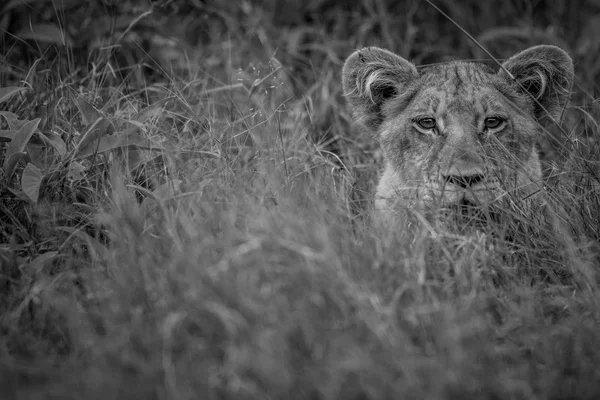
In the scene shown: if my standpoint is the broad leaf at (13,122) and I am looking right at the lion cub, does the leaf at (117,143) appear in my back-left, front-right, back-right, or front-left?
front-right

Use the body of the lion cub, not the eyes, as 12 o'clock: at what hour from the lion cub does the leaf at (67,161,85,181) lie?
The leaf is roughly at 2 o'clock from the lion cub.

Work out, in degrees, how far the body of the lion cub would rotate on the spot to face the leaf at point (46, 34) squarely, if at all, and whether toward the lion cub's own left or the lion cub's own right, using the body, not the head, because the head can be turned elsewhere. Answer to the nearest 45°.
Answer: approximately 90° to the lion cub's own right

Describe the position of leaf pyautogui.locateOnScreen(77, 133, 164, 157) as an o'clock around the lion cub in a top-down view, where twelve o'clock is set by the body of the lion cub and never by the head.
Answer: The leaf is roughly at 2 o'clock from the lion cub.

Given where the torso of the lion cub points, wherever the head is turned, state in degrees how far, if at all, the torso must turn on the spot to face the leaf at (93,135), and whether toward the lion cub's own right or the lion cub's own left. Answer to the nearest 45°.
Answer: approximately 45° to the lion cub's own right

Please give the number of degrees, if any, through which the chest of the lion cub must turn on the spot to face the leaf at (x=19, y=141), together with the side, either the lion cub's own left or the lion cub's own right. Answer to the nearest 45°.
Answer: approximately 45° to the lion cub's own right

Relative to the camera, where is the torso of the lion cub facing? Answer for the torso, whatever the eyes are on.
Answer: toward the camera

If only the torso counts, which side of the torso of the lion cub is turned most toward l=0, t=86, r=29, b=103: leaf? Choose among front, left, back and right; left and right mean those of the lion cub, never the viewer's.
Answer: right

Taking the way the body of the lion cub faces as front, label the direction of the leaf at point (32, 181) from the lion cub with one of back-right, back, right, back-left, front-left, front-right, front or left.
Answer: front-right

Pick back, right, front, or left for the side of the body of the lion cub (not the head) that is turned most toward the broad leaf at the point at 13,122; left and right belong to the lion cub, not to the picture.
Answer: right

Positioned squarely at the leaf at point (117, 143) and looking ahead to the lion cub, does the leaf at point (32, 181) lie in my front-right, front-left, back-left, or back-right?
back-right

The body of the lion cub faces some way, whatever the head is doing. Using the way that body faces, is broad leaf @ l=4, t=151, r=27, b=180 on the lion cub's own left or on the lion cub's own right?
on the lion cub's own right
